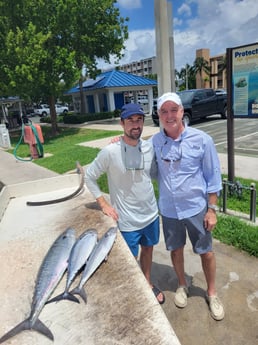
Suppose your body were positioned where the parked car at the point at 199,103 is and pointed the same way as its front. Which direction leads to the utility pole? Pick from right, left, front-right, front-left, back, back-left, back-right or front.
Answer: front-left

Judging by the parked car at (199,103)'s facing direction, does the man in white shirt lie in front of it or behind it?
in front

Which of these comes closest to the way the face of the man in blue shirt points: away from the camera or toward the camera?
toward the camera

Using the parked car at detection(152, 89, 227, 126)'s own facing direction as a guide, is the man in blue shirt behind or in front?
in front

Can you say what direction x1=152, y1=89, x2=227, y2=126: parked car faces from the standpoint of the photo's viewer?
facing the viewer and to the left of the viewer

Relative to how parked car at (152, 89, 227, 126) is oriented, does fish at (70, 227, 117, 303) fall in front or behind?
in front

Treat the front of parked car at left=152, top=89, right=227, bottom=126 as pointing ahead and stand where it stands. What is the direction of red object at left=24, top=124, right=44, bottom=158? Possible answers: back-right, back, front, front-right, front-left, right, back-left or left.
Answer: front
